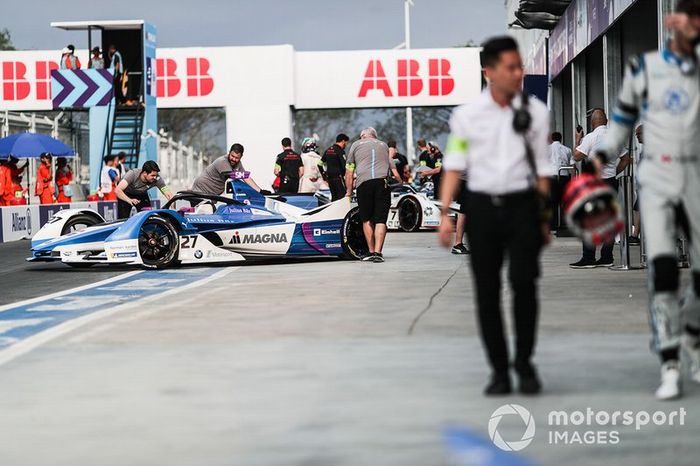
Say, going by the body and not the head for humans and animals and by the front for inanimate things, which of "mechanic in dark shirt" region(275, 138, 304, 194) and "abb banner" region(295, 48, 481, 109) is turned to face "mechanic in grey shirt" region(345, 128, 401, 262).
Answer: the abb banner

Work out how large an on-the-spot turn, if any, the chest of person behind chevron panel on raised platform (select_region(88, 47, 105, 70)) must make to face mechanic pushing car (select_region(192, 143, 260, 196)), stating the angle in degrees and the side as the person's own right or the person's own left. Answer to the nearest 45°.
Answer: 0° — they already face them

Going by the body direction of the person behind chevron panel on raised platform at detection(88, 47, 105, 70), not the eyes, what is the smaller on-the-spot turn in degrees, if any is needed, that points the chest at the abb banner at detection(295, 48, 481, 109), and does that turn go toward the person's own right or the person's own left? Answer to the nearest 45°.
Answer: approximately 135° to the person's own left

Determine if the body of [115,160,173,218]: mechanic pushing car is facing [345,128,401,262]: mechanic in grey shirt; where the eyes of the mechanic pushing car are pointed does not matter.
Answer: yes

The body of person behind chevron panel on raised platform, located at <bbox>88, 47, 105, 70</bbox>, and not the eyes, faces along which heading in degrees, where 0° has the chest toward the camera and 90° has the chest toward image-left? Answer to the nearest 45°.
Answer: approximately 0°

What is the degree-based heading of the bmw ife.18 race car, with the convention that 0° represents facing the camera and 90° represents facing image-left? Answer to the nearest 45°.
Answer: approximately 45°
